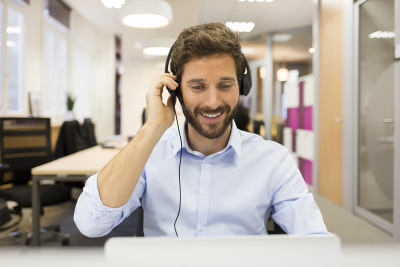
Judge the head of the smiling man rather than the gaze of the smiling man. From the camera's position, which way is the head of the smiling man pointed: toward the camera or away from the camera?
toward the camera

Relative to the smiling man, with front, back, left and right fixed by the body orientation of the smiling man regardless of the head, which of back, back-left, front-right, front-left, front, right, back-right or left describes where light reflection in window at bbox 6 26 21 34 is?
back-right

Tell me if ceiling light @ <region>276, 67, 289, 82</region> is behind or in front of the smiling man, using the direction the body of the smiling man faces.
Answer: behind

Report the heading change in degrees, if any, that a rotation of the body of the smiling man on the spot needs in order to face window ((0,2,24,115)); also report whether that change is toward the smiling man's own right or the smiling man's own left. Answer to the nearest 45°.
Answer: approximately 135° to the smiling man's own right

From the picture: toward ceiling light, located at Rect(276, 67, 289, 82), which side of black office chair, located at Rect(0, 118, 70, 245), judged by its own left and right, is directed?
front

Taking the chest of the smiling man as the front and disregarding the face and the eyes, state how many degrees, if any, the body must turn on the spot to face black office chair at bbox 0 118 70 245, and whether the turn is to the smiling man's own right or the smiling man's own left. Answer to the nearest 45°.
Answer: approximately 135° to the smiling man's own right

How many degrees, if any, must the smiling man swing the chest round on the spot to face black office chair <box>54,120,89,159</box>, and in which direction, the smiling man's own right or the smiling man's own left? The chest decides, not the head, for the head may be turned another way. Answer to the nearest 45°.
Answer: approximately 135° to the smiling man's own right

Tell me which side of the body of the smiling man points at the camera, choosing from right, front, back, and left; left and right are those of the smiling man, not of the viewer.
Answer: front
